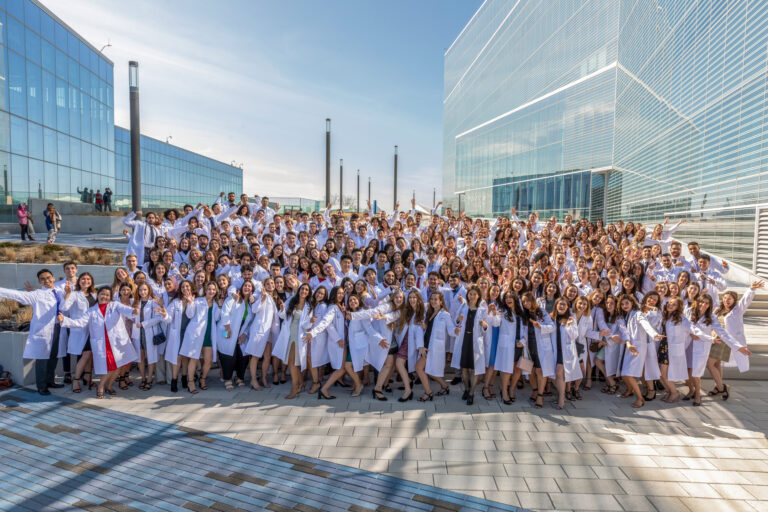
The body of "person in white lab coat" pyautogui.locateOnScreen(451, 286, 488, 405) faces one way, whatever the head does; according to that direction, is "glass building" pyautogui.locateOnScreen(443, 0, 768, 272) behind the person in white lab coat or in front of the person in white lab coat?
behind

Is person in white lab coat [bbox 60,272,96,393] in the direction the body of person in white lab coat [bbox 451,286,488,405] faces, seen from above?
no

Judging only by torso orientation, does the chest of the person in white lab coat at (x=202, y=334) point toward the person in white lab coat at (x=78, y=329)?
no

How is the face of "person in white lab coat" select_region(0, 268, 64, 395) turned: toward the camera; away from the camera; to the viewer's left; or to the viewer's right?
toward the camera

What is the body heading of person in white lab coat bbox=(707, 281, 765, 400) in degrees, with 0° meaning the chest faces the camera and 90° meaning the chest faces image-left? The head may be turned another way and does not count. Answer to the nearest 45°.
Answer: approximately 45°

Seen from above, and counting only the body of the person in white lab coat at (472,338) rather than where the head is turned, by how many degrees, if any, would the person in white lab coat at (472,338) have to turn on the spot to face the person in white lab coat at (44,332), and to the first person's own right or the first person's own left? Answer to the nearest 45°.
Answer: approximately 90° to the first person's own right

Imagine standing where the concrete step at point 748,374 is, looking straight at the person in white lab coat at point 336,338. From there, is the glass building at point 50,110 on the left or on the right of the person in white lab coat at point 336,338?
right

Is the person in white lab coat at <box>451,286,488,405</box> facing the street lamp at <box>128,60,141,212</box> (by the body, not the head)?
no

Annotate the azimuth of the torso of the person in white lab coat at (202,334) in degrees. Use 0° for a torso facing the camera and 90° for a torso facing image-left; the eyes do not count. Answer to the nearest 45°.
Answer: approximately 315°

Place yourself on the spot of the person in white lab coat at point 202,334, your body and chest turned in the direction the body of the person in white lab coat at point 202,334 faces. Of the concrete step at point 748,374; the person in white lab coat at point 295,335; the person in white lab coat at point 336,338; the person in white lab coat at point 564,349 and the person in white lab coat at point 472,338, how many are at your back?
0

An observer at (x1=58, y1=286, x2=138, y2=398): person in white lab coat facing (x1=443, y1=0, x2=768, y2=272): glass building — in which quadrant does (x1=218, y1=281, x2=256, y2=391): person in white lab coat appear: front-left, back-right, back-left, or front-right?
front-right

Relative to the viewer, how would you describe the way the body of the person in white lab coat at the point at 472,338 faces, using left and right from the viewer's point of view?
facing the viewer

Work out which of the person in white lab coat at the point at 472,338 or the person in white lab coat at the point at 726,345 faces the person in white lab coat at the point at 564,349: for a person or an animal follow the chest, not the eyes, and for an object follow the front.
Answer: the person in white lab coat at the point at 726,345

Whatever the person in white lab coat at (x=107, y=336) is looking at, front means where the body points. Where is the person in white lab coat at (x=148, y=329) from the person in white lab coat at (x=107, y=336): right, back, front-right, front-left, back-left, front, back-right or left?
left

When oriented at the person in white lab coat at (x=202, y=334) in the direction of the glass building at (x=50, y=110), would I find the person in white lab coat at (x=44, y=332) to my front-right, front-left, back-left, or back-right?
front-left

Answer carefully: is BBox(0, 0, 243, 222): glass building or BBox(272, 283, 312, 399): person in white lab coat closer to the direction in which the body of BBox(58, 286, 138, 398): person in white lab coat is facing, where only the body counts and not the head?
the person in white lab coat
